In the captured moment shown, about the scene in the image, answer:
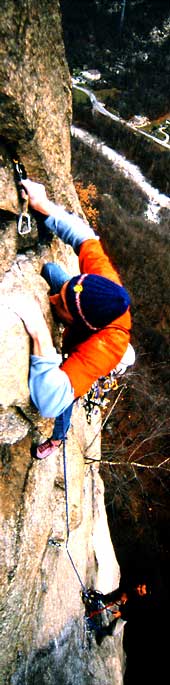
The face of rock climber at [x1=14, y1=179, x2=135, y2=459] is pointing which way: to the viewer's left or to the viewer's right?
to the viewer's left

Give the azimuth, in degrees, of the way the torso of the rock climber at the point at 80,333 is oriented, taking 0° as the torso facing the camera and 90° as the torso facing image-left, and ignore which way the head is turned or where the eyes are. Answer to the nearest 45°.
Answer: approximately 90°
